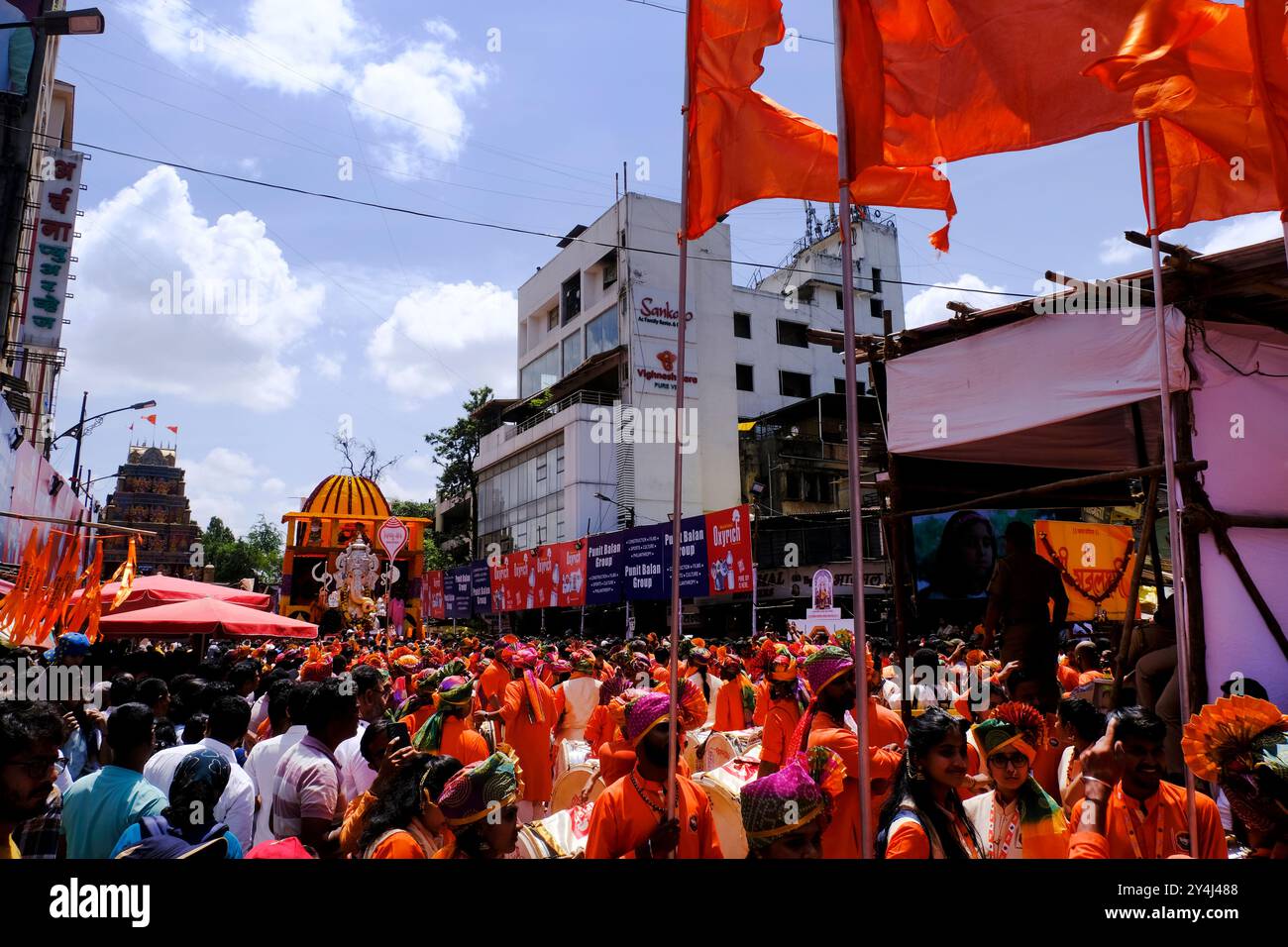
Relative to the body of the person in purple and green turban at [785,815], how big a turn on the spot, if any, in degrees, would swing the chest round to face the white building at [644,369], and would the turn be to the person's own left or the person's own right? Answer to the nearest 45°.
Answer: approximately 135° to the person's own left

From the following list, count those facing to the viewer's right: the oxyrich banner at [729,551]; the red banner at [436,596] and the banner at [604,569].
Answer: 0

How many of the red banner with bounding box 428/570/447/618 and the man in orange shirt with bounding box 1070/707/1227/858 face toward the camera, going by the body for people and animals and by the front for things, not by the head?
2

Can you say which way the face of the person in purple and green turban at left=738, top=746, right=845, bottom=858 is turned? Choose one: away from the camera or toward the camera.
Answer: toward the camera

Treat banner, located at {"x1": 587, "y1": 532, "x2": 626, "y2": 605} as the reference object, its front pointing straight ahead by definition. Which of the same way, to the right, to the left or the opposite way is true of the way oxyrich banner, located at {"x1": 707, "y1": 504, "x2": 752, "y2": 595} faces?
the same way

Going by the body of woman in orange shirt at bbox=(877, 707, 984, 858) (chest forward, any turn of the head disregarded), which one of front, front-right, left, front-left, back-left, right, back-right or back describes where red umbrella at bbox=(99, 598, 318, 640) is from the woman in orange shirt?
back

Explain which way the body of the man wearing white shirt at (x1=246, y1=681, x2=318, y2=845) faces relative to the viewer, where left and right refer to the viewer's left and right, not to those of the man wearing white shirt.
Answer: facing away from the viewer and to the right of the viewer

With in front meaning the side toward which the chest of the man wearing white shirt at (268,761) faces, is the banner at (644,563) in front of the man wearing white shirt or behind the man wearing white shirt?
in front

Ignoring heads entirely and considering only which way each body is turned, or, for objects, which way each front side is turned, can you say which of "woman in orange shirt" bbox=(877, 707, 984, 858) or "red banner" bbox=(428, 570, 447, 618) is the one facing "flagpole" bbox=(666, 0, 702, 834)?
the red banner

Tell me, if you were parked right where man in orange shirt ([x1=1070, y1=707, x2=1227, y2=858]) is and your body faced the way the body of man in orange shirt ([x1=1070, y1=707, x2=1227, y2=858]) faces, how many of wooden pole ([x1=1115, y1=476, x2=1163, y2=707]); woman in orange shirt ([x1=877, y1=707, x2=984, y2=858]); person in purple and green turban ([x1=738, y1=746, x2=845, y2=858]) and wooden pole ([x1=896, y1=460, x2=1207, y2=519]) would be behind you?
2

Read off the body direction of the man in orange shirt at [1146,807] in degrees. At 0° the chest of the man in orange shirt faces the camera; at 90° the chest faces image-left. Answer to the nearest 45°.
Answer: approximately 0°

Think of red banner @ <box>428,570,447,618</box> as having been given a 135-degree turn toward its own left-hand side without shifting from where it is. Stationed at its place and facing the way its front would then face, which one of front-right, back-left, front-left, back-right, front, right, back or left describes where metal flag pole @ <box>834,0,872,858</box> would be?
back-right
